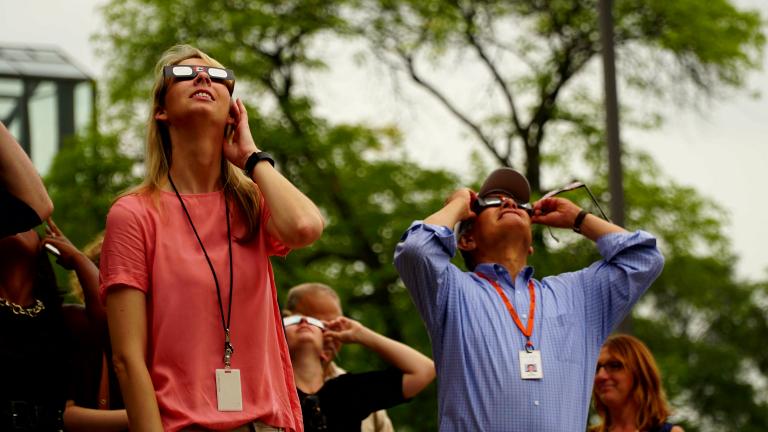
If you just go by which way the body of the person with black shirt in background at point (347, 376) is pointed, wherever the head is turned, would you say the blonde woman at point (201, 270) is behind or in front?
in front

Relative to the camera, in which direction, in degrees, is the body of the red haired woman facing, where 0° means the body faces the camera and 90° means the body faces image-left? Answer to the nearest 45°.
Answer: approximately 45°

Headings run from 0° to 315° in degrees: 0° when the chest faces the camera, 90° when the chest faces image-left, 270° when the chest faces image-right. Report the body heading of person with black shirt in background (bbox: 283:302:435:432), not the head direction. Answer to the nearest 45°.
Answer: approximately 0°

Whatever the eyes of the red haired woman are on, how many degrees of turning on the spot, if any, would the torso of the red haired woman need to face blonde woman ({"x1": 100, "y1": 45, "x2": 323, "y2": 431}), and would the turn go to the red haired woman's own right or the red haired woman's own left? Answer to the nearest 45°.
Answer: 0° — they already face them

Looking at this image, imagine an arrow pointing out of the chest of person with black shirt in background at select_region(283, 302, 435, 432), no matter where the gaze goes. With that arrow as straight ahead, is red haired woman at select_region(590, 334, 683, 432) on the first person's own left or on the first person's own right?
on the first person's own left

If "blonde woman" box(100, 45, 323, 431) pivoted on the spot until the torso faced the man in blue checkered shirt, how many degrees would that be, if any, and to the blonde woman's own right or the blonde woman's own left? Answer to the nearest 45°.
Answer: approximately 135° to the blonde woman's own left

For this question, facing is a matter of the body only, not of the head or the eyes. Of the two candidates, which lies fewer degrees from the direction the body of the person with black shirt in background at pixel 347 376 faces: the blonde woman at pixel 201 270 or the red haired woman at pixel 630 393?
the blonde woman

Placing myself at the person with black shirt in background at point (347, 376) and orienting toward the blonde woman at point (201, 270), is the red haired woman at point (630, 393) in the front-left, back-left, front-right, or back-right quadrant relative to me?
back-left

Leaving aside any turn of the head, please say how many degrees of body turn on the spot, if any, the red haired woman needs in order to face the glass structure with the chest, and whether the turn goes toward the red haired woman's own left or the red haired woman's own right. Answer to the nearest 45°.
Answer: approximately 90° to the red haired woman's own right

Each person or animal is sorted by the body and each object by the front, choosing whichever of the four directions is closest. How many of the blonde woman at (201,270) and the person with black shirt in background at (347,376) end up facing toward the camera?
2
